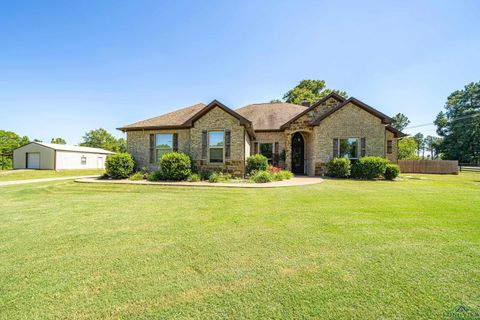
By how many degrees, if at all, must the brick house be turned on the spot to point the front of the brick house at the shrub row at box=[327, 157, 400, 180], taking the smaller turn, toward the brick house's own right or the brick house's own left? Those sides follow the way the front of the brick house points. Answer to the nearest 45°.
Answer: approximately 90° to the brick house's own left

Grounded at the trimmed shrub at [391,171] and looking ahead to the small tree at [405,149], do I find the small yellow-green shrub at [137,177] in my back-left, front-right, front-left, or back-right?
back-left

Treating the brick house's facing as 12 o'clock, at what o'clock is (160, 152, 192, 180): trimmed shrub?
The trimmed shrub is roughly at 2 o'clock from the brick house.

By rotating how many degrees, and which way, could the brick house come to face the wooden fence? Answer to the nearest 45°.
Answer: approximately 135° to its left

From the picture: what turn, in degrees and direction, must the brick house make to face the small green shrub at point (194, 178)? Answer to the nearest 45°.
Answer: approximately 45° to its right

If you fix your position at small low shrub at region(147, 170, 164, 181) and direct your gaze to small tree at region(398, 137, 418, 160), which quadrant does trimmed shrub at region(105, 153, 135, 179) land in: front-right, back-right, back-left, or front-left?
back-left

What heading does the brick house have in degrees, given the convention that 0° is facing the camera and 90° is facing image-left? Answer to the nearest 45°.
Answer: approximately 0°

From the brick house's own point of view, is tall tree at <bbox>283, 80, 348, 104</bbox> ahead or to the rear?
to the rear

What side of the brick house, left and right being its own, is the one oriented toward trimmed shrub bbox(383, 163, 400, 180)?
left

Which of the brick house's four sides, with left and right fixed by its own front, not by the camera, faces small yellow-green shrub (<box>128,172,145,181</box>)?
right

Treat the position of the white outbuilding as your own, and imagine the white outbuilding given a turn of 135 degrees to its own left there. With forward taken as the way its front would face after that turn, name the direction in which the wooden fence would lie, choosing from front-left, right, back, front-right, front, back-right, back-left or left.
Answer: front-right
